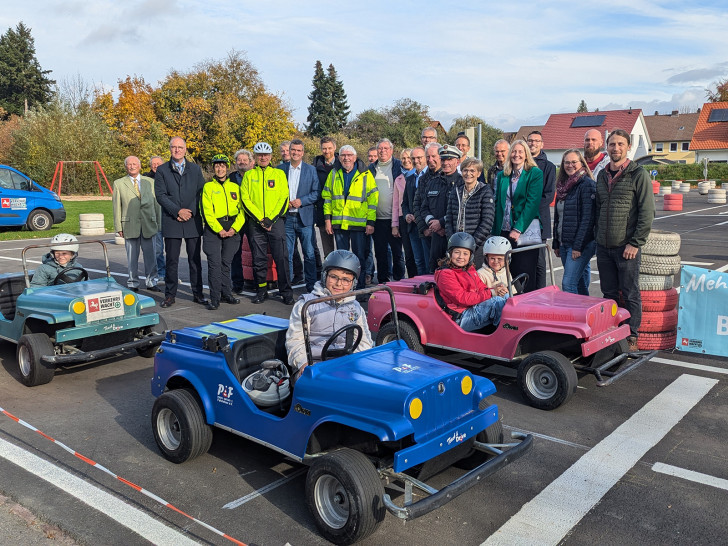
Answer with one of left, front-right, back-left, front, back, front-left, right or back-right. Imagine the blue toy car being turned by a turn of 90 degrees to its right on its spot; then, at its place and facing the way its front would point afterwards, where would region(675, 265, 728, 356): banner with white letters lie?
back

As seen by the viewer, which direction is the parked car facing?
to the viewer's right

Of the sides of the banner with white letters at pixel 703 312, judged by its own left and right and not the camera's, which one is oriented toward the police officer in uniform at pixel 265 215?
right

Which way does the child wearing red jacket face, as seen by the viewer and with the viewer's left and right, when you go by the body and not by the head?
facing the viewer and to the right of the viewer

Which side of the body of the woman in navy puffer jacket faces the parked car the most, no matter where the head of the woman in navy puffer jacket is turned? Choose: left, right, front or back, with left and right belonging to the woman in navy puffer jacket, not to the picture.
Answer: right

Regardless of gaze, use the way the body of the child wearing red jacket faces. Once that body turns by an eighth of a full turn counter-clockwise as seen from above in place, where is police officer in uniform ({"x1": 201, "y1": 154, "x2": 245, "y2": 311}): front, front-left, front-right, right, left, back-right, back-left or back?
back-left

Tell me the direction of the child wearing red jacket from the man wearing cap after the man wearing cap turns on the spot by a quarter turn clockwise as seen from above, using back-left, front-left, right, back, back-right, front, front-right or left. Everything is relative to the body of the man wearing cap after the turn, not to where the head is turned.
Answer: back-left

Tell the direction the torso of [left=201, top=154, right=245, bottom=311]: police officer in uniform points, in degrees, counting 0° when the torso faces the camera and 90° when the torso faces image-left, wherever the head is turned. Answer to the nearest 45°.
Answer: approximately 0°

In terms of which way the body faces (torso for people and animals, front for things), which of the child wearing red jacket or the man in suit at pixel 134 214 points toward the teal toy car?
the man in suit

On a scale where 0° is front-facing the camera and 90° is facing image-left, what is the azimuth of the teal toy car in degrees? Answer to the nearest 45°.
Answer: approximately 315°

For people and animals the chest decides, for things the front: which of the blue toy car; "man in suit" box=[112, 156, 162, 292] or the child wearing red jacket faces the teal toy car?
the man in suit
